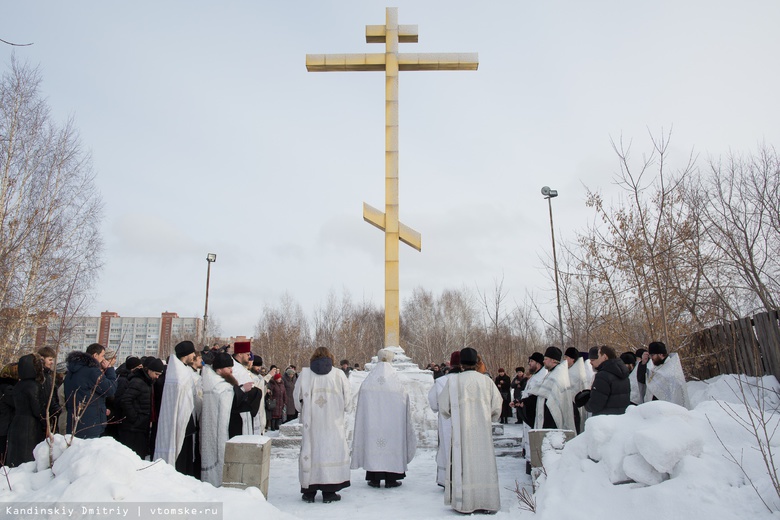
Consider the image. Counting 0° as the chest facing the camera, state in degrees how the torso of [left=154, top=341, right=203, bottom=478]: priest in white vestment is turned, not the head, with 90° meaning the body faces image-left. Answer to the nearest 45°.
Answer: approximately 270°

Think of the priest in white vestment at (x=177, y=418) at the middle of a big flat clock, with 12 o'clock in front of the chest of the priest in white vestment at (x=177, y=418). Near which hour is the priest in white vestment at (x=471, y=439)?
the priest in white vestment at (x=471, y=439) is roughly at 1 o'clock from the priest in white vestment at (x=177, y=418).

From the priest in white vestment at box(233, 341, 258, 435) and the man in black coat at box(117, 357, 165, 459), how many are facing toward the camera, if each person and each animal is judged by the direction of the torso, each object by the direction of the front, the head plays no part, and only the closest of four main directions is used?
0

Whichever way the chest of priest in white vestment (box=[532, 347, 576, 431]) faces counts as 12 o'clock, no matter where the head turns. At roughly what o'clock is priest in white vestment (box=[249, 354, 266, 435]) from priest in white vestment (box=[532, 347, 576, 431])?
priest in white vestment (box=[249, 354, 266, 435]) is roughly at 12 o'clock from priest in white vestment (box=[532, 347, 576, 431]).

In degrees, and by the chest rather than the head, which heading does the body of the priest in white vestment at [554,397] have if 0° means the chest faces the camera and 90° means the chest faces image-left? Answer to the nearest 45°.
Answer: approximately 90°

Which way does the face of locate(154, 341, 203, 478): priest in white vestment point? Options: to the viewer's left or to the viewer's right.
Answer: to the viewer's right

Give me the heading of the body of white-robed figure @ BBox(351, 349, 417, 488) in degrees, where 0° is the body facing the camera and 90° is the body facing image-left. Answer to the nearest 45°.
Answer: approximately 180°

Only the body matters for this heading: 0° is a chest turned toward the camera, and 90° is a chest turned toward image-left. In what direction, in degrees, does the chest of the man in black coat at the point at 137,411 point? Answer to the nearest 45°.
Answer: approximately 270°

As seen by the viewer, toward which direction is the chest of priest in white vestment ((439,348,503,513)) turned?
away from the camera

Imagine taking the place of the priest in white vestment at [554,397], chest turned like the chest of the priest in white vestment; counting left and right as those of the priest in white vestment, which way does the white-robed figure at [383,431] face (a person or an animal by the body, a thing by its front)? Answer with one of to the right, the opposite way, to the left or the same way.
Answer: to the right

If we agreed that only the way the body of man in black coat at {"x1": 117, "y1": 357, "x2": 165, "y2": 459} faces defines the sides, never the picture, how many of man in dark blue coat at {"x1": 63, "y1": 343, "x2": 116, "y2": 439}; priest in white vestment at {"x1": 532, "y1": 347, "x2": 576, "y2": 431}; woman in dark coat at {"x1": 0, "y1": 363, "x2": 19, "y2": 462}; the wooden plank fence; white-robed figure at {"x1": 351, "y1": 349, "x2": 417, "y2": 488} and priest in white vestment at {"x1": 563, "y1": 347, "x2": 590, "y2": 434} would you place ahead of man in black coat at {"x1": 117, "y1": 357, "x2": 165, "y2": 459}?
4

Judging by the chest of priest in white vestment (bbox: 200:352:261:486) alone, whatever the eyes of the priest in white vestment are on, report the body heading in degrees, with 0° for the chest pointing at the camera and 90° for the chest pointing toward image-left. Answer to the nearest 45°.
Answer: approximately 270°

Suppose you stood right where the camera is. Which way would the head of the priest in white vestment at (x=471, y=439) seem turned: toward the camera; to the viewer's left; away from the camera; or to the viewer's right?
away from the camera

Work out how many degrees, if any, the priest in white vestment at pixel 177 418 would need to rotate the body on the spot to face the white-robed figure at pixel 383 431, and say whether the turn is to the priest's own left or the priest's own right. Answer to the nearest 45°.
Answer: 0° — they already face them

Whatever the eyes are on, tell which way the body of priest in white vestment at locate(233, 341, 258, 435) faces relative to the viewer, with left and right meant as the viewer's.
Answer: facing to the right of the viewer

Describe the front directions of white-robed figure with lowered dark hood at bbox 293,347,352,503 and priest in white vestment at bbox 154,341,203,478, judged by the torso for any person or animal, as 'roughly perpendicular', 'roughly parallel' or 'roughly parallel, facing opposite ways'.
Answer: roughly perpendicular
